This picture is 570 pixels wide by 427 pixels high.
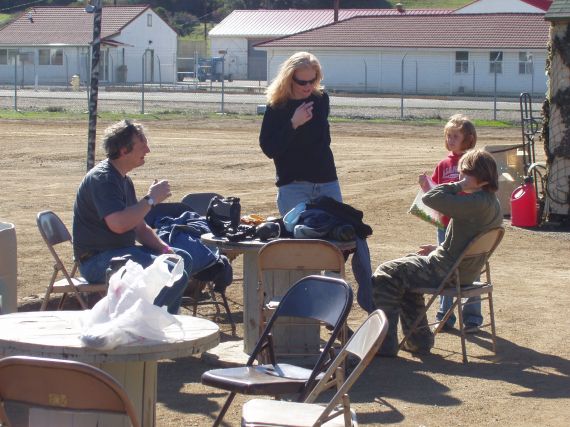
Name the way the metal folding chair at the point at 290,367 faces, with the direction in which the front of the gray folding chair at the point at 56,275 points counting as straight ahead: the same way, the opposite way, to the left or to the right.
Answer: to the right

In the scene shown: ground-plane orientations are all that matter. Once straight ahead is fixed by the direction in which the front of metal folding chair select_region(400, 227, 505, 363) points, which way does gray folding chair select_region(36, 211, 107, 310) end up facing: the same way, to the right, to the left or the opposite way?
the opposite way

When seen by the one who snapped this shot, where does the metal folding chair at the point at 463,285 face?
facing away from the viewer and to the left of the viewer

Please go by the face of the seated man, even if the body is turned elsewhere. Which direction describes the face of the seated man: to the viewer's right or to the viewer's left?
to the viewer's right

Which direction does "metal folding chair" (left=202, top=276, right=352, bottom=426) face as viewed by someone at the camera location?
facing the viewer and to the left of the viewer

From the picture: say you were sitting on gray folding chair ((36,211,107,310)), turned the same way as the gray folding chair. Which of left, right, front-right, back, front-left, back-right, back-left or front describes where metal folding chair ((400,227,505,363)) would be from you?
front-left

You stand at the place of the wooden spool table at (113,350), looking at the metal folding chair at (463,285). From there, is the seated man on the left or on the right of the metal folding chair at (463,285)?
left

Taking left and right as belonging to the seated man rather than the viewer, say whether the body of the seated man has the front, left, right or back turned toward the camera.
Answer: right

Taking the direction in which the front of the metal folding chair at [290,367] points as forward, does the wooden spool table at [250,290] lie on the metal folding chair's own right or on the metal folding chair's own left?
on the metal folding chair's own right

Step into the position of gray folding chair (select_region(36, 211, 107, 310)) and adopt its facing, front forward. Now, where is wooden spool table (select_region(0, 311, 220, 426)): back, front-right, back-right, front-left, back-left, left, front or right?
front-right

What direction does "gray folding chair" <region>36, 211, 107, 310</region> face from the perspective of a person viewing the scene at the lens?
facing the viewer and to the right of the viewer

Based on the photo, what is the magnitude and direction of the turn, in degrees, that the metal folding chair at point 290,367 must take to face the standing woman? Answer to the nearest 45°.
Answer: approximately 135° to its right

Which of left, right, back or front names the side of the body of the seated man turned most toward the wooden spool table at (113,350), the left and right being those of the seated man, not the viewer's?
right

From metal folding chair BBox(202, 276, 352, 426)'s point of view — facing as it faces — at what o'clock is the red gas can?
The red gas can is roughly at 5 o'clock from the metal folding chair.

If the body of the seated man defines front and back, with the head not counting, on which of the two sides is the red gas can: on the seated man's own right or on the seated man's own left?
on the seated man's own left

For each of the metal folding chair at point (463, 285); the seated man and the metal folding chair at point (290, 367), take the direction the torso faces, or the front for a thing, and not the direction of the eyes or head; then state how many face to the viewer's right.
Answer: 1

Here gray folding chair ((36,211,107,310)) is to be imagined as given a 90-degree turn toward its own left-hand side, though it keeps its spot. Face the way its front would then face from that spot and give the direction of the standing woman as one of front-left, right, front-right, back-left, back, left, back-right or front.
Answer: front-right
